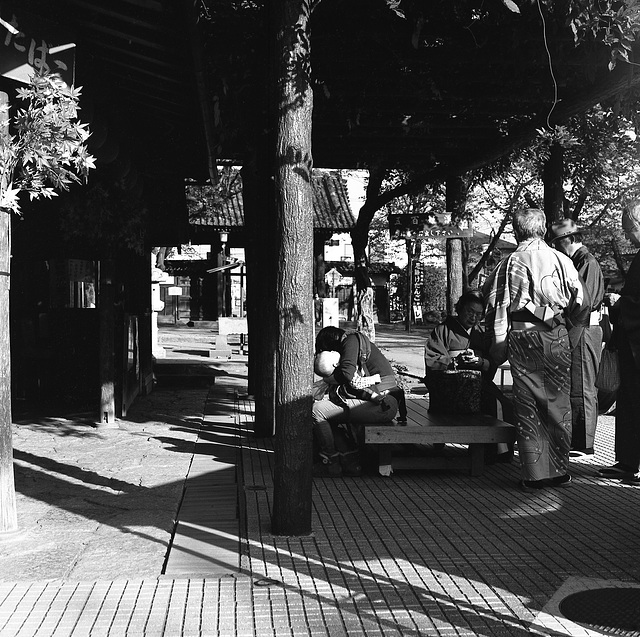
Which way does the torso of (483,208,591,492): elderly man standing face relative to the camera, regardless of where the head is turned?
away from the camera

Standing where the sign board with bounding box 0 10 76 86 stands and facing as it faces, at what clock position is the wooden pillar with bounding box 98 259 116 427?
The wooden pillar is roughly at 8 o'clock from the sign board.

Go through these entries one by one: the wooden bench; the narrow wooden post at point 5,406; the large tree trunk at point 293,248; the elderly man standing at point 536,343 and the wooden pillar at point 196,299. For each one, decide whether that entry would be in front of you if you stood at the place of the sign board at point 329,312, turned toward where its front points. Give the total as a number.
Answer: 4

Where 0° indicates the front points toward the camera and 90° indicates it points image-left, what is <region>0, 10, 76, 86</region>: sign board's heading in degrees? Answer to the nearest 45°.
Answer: approximately 315°

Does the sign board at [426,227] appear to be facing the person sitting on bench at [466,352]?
yes

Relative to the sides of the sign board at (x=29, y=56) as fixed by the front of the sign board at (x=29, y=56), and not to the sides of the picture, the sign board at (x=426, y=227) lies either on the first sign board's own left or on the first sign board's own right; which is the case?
on the first sign board's own left

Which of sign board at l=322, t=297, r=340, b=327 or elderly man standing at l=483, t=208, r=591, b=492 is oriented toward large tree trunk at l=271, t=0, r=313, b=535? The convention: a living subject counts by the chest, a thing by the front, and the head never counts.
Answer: the sign board

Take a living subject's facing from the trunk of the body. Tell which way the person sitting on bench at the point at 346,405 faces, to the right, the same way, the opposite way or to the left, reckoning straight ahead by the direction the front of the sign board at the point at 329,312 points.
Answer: to the right

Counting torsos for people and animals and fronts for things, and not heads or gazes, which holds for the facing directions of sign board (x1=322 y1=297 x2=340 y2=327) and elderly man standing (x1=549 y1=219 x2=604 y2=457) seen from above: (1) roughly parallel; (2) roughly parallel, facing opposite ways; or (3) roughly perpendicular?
roughly perpendicular

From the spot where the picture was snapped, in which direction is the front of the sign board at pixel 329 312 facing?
facing the viewer

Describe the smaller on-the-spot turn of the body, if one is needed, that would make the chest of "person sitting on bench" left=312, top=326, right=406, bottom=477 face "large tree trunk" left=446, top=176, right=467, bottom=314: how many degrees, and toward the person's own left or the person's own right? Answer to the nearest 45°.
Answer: approximately 90° to the person's own right

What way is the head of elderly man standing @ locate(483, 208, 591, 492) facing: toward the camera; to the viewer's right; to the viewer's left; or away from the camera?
away from the camera

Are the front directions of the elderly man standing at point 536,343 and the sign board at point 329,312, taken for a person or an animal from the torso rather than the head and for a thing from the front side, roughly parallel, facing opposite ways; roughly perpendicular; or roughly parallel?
roughly parallel, facing opposite ways
